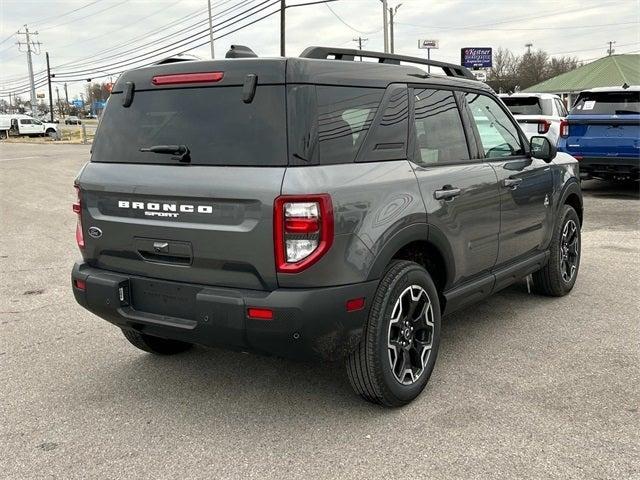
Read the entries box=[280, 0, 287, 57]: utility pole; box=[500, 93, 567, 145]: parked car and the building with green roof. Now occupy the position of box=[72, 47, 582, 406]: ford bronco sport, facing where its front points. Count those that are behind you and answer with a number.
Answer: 0

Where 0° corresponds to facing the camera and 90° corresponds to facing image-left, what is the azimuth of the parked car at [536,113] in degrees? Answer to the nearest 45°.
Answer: approximately 225°

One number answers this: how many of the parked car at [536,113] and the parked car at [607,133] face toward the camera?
0

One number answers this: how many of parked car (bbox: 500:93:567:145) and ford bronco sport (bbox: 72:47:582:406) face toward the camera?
0

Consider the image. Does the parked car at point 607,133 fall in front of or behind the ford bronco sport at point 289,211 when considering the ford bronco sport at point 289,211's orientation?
in front

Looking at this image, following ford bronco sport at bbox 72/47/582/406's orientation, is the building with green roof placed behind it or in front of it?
in front

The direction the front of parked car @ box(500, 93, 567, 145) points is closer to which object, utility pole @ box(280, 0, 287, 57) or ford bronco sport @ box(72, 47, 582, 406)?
the utility pole

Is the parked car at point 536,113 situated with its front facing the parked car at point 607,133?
no

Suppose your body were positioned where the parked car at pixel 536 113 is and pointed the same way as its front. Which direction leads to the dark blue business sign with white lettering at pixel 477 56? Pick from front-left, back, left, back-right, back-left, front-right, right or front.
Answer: front-left

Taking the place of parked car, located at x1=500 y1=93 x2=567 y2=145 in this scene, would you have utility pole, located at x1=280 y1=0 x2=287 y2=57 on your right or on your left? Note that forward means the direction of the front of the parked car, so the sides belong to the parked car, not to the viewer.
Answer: on your left

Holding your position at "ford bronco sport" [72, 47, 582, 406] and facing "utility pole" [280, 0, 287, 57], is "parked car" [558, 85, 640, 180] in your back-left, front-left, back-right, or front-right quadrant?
front-right

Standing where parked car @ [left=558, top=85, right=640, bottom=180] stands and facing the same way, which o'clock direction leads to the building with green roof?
The building with green roof is roughly at 12 o'clock from the parked car.

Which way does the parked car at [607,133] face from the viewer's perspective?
away from the camera

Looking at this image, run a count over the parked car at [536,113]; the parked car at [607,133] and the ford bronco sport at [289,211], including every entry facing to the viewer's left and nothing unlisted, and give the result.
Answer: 0

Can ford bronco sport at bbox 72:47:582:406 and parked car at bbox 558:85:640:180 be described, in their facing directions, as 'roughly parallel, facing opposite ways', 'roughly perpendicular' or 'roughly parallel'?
roughly parallel

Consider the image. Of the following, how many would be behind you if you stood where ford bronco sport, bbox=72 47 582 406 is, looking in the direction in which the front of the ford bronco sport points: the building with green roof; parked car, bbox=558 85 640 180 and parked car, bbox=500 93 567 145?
0

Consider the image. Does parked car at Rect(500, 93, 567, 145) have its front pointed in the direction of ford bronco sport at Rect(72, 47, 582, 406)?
no

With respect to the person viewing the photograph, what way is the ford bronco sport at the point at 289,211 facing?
facing away from the viewer and to the right of the viewer
